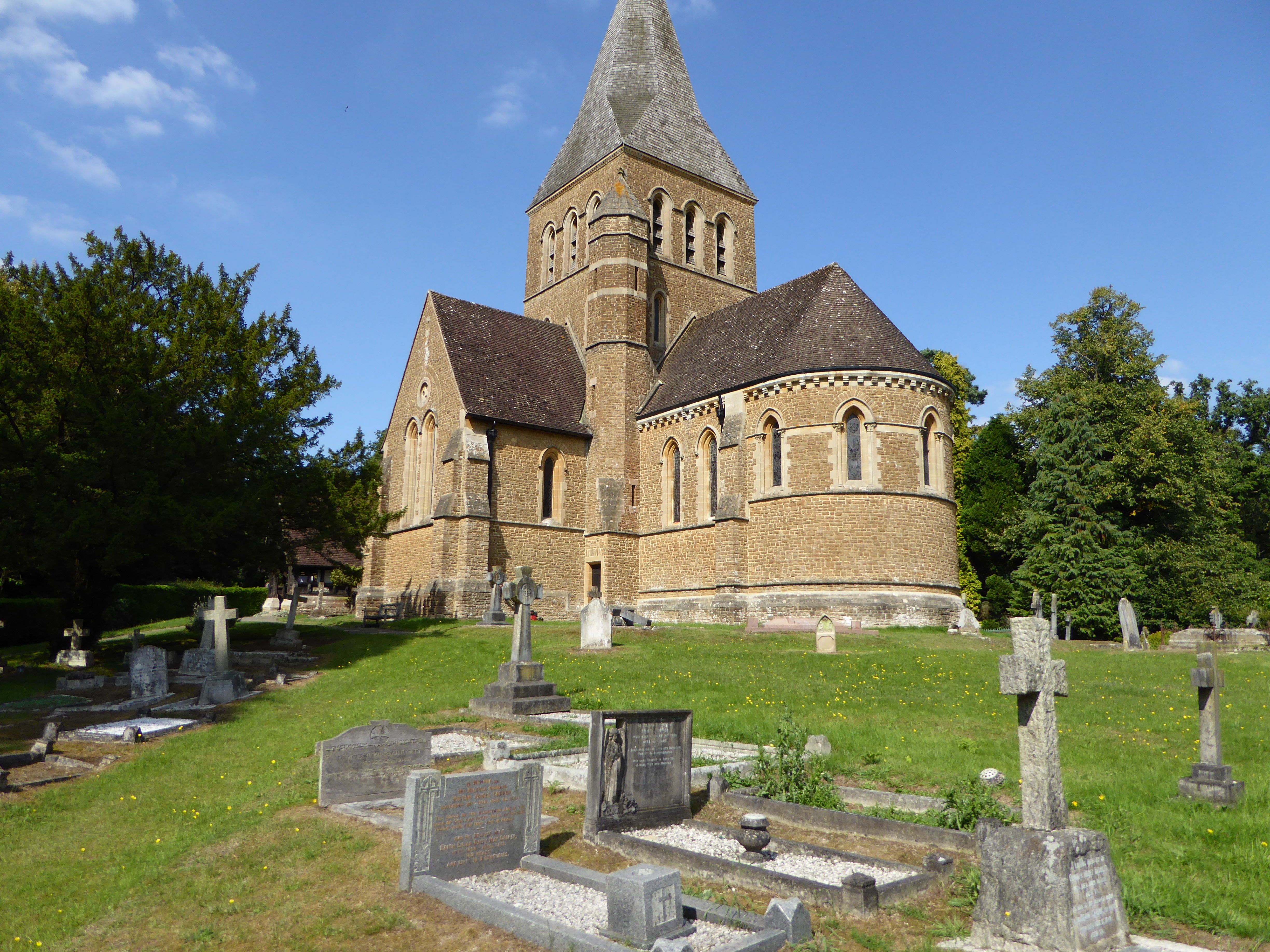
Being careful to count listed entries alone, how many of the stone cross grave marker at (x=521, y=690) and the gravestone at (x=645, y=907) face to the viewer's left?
0

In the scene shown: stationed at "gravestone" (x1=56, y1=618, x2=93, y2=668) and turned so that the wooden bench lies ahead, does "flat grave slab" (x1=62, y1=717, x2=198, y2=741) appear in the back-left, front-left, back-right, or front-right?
back-right

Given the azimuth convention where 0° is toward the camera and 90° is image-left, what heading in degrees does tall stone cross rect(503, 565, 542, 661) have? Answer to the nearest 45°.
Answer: approximately 315°

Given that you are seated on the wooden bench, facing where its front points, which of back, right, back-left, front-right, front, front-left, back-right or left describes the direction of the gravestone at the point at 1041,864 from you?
front-left

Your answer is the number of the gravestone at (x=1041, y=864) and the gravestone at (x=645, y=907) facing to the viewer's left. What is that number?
0

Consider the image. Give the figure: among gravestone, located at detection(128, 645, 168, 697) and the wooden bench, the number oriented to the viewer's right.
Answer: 0

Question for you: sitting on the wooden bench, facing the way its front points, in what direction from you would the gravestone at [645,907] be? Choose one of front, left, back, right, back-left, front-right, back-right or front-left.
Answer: front-left

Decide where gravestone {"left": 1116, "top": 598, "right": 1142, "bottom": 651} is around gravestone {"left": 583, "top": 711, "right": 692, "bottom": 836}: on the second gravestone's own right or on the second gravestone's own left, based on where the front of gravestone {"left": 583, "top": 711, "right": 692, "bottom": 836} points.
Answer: on the second gravestone's own left

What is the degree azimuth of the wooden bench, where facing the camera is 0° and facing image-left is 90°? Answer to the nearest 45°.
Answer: approximately 45°

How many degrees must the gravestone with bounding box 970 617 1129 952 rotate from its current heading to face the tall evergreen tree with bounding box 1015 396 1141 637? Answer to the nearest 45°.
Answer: approximately 135° to its left

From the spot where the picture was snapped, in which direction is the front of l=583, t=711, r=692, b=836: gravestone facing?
facing the viewer and to the right of the viewer

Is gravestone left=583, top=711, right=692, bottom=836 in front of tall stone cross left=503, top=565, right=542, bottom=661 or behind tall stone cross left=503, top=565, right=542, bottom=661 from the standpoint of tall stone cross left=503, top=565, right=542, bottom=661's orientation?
in front

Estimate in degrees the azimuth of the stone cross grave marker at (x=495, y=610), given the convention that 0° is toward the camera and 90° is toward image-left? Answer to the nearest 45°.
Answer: approximately 315°

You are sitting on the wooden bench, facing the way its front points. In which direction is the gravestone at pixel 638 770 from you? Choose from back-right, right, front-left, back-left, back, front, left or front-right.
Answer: front-left

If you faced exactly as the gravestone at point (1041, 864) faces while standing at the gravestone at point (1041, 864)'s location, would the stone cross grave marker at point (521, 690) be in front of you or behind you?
behind
